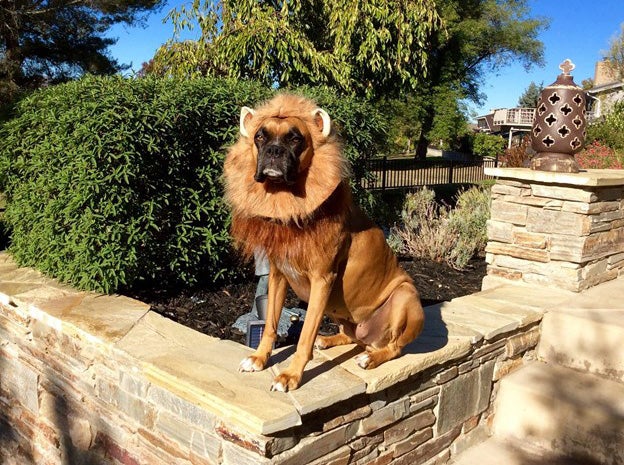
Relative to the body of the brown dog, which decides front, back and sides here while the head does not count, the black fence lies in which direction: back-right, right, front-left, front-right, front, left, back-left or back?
back-right

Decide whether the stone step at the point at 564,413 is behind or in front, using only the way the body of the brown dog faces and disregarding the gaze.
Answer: behind

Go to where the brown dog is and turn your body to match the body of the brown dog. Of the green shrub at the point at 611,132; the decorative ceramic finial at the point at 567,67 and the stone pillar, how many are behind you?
3

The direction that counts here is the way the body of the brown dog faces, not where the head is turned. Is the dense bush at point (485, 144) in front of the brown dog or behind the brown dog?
behind

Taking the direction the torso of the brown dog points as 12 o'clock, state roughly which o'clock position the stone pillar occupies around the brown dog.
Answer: The stone pillar is roughly at 6 o'clock from the brown dog.

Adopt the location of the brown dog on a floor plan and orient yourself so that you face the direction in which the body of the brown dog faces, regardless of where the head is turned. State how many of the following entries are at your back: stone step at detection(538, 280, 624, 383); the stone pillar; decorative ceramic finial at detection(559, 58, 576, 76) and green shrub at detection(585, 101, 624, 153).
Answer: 4

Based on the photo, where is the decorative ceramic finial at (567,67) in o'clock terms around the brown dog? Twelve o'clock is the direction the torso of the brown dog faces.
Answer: The decorative ceramic finial is roughly at 6 o'clock from the brown dog.

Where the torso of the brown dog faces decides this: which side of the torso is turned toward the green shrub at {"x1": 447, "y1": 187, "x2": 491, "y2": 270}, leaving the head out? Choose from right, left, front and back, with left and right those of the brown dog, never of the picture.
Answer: back

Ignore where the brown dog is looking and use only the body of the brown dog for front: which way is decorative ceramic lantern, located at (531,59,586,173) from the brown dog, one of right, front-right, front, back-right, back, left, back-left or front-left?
back

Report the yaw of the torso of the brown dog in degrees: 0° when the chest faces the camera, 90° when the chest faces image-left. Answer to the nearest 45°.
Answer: approximately 45°

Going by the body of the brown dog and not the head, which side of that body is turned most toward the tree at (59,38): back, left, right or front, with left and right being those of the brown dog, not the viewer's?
right

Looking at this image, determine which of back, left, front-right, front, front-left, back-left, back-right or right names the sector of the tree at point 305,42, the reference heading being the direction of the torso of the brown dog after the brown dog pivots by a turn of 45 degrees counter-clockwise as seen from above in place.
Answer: back
